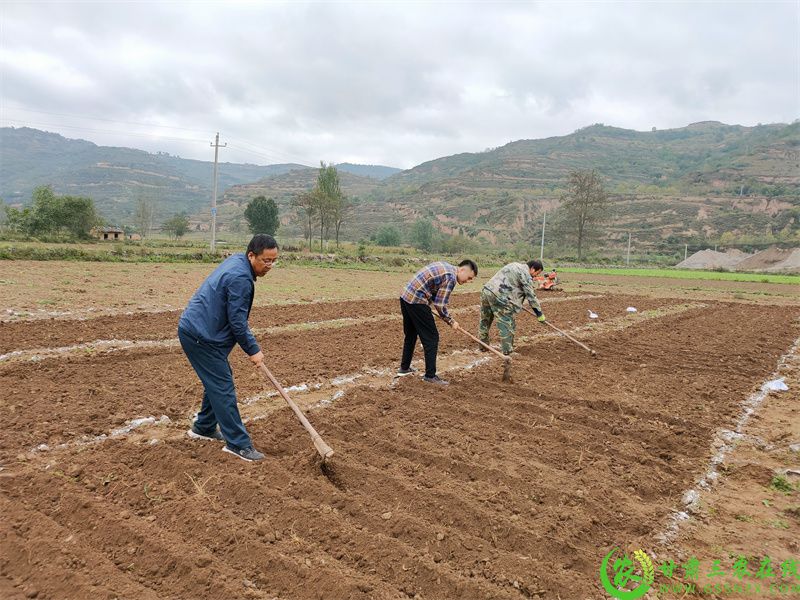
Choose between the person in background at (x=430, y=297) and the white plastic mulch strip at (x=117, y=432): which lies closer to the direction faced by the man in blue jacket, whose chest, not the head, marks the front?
the person in background

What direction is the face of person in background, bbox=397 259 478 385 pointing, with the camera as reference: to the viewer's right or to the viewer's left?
to the viewer's right

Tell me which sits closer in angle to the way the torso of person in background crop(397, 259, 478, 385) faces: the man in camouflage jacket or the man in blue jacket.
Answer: the man in camouflage jacket

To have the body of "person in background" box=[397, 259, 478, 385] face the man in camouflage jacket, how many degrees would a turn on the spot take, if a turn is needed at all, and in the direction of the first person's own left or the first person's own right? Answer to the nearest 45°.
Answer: approximately 45° to the first person's own left

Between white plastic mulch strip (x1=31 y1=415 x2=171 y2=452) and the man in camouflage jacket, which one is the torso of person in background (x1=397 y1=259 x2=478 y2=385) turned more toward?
the man in camouflage jacket

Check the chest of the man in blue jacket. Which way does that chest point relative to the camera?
to the viewer's right

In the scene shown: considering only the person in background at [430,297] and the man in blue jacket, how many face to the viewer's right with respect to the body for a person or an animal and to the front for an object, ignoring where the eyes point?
2

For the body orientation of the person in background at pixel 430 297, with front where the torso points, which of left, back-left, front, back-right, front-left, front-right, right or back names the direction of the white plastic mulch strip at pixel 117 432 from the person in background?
back-right

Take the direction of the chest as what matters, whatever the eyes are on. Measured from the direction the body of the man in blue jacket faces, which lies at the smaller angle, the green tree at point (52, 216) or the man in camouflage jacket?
the man in camouflage jacket

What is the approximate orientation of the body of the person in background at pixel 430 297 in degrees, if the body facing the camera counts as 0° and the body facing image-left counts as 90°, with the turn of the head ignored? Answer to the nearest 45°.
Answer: approximately 270°

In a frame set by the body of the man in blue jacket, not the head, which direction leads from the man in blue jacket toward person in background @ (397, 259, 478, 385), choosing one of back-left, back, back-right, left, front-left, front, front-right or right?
front-left
